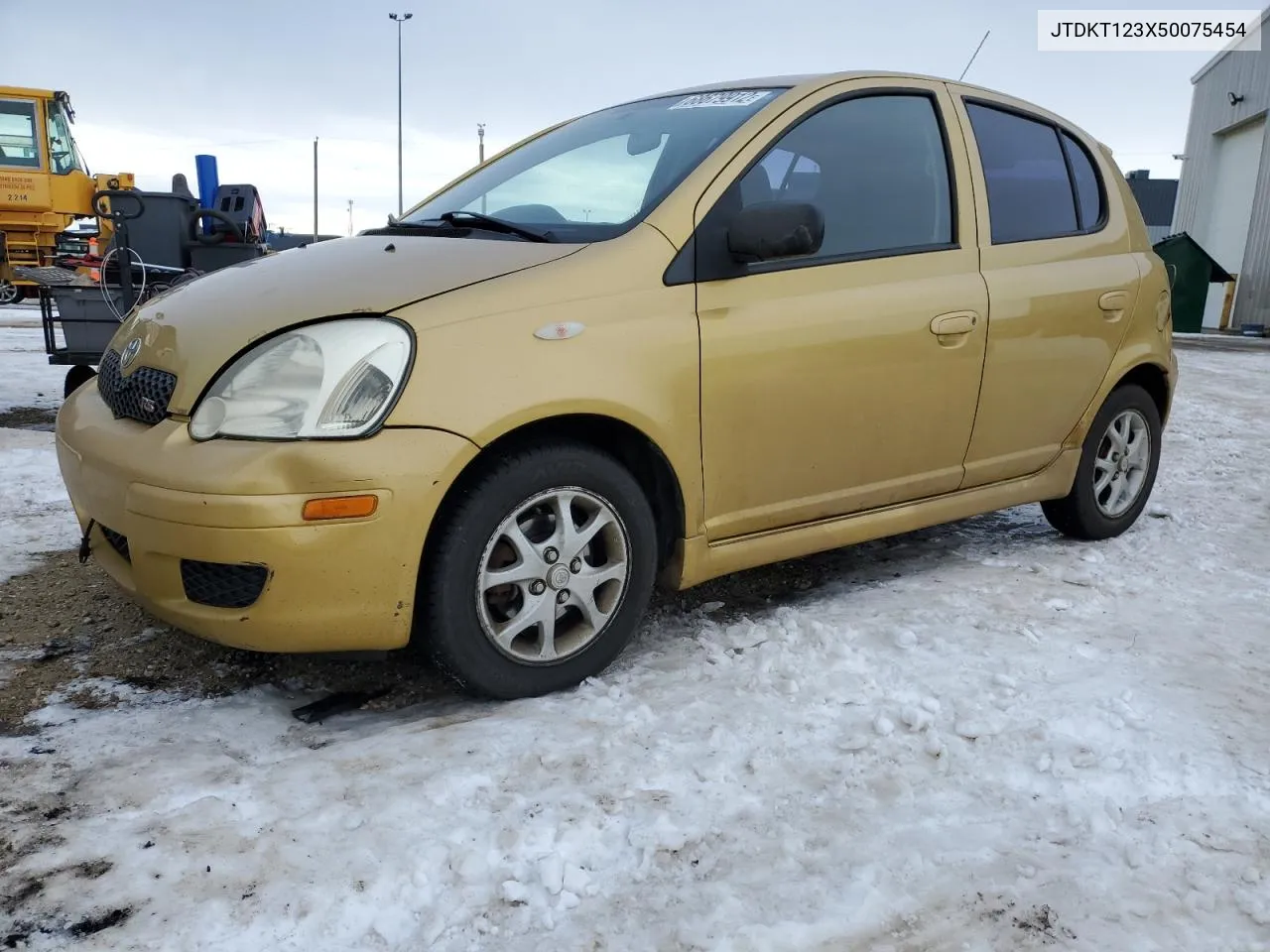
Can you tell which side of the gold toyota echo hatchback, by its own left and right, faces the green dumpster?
back

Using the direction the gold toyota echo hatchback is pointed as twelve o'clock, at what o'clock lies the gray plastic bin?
The gray plastic bin is roughly at 3 o'clock from the gold toyota echo hatchback.

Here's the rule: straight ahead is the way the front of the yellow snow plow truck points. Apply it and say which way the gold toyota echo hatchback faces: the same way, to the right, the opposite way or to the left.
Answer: the opposite way

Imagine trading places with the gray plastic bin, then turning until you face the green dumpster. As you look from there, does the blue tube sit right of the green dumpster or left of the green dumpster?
left

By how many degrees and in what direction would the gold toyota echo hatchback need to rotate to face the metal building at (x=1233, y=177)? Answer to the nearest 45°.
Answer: approximately 180°

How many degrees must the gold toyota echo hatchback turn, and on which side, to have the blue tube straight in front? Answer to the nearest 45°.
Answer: approximately 90° to its right

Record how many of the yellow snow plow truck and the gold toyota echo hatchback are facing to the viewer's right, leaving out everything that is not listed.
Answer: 1

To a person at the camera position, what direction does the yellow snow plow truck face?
facing to the right of the viewer

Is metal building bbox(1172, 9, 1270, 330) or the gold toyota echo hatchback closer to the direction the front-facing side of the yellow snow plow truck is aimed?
the metal building
